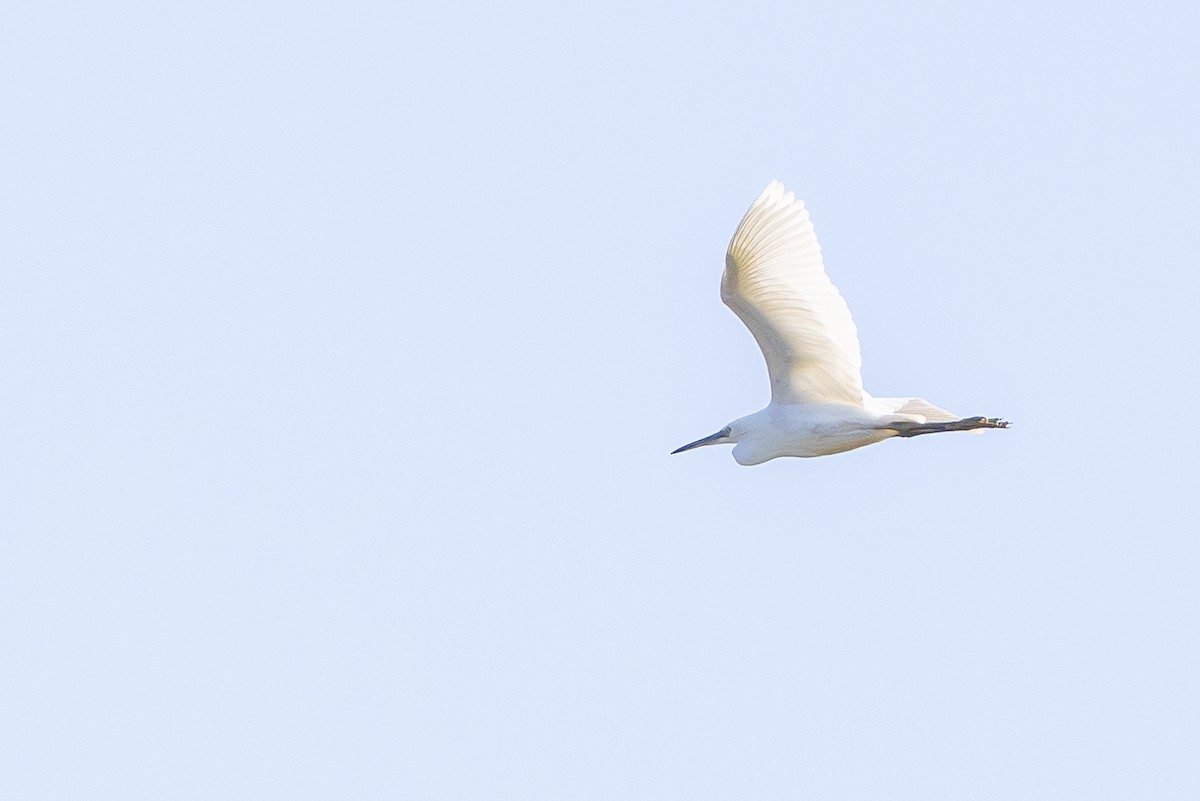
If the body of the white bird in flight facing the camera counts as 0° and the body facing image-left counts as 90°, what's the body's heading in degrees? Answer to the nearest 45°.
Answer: approximately 90°
